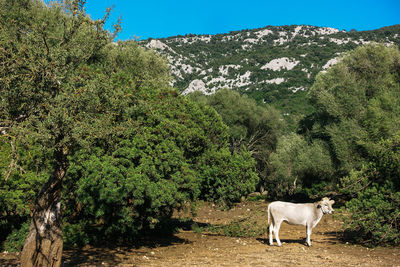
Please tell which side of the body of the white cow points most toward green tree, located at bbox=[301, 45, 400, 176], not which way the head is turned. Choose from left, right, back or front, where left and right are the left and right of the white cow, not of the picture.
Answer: left

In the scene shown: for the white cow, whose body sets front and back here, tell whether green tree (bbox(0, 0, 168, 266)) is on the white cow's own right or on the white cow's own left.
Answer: on the white cow's own right

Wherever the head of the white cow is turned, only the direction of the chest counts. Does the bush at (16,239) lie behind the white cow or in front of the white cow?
behind

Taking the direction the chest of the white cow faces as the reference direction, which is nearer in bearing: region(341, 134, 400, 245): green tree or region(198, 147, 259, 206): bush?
the green tree

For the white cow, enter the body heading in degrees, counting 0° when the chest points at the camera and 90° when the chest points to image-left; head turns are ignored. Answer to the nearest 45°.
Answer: approximately 270°

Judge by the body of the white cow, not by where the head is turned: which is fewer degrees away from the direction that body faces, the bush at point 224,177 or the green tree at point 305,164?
the green tree

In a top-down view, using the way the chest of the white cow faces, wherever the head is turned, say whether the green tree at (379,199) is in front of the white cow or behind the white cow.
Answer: in front

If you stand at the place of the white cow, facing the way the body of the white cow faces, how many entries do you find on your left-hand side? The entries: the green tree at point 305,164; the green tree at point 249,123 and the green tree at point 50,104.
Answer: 2

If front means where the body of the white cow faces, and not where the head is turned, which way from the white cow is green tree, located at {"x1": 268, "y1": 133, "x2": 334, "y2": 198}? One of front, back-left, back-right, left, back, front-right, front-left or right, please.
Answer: left

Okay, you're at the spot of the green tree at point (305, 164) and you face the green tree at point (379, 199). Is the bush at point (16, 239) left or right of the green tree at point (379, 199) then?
right

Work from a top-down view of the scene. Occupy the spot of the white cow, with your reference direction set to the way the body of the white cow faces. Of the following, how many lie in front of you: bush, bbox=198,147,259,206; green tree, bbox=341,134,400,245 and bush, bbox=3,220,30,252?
1
